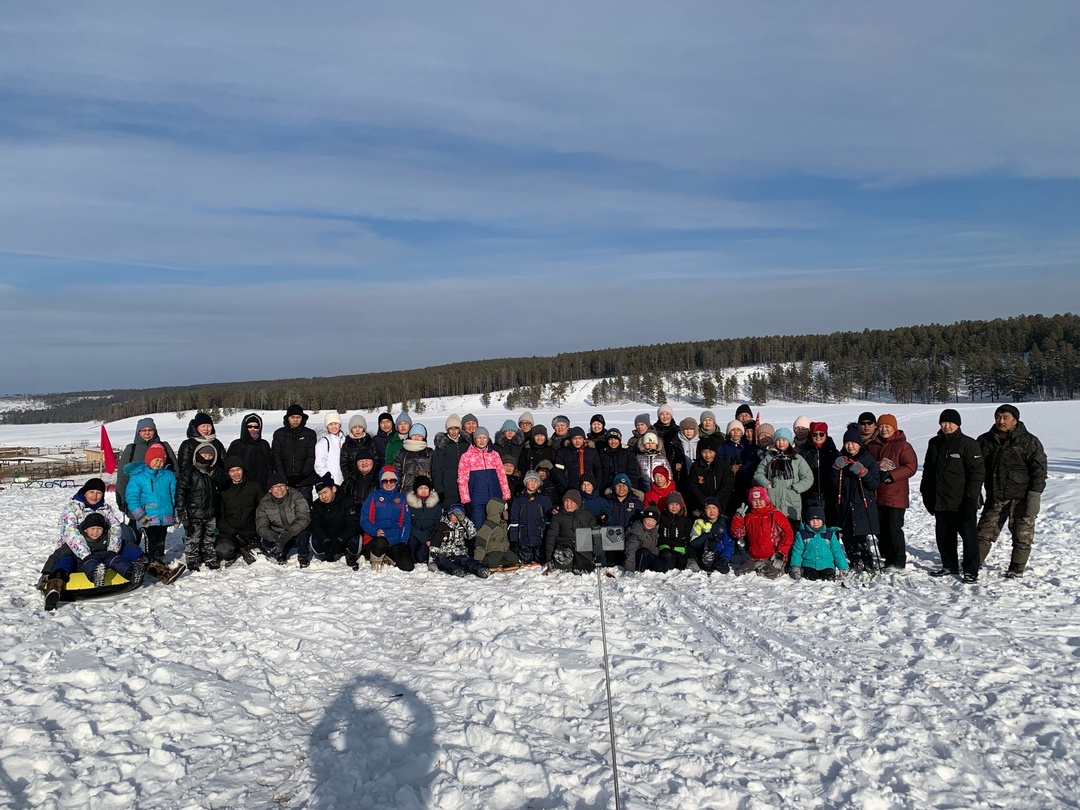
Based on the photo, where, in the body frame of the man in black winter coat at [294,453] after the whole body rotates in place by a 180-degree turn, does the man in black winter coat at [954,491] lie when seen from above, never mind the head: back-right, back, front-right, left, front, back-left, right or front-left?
back-right

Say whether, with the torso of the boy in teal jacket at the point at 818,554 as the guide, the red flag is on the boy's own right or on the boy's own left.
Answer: on the boy's own right

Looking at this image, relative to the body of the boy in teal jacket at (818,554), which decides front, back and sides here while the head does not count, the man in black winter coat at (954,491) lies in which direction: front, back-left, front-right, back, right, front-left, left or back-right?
left

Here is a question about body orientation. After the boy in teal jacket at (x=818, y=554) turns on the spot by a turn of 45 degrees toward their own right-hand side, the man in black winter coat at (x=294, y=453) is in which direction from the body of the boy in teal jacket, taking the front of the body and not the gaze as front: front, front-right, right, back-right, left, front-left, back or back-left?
front-right

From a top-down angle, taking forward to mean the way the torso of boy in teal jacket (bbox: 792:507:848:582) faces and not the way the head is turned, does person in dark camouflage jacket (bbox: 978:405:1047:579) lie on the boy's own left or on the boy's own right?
on the boy's own left

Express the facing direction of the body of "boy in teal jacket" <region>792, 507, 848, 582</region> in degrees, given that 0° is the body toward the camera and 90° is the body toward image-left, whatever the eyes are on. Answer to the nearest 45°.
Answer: approximately 0°

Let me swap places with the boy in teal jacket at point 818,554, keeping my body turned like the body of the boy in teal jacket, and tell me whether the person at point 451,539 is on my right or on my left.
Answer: on my right

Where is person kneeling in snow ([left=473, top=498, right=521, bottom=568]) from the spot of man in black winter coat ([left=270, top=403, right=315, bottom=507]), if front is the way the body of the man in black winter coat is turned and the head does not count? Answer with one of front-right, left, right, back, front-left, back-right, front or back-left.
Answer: front-left

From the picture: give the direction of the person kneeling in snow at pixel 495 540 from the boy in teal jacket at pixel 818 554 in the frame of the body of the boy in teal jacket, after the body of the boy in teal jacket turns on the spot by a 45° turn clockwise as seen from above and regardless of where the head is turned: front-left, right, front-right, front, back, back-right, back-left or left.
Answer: front-right

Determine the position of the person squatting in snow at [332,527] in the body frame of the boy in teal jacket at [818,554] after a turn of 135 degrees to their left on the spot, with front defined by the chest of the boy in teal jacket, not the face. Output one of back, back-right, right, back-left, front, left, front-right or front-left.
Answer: back-left
